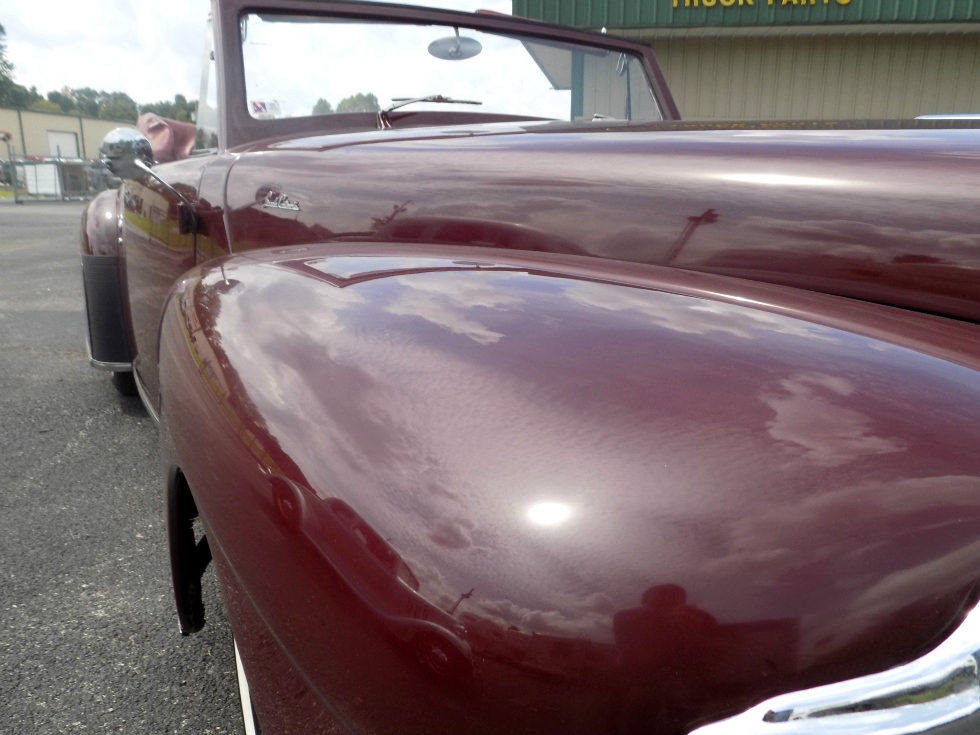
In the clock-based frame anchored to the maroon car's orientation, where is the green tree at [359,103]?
The green tree is roughly at 7 o'clock from the maroon car.

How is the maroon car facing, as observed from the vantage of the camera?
facing the viewer and to the right of the viewer

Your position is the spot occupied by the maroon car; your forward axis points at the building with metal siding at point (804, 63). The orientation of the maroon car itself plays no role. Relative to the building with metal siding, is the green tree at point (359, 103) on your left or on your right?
left

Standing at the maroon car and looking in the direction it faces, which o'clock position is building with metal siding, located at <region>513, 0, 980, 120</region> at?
The building with metal siding is roughly at 8 o'clock from the maroon car.

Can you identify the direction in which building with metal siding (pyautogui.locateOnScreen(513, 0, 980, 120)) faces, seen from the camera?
facing the viewer

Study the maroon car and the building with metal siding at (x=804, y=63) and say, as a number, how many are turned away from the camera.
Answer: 0

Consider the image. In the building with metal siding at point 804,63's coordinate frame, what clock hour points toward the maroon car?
The maroon car is roughly at 12 o'clock from the building with metal siding.

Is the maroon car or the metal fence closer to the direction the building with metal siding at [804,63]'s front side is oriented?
the maroon car
